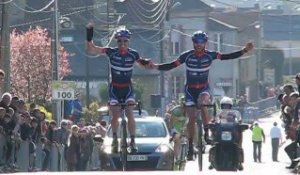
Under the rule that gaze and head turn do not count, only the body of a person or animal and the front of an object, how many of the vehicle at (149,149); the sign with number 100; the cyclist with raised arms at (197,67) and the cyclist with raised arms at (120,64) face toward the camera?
4

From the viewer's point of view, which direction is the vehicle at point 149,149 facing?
toward the camera

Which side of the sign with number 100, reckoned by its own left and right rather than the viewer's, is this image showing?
front

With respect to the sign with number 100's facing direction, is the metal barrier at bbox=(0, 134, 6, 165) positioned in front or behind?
in front

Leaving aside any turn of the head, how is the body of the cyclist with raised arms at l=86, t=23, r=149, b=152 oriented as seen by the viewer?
toward the camera

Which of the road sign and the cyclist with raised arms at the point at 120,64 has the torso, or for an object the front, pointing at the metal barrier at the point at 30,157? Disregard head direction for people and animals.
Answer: the road sign

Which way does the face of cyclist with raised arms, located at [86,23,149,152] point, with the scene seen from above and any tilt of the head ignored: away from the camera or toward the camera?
toward the camera

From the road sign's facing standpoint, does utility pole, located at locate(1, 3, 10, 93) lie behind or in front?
in front

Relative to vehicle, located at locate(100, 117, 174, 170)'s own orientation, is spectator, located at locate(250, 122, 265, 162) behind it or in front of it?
behind

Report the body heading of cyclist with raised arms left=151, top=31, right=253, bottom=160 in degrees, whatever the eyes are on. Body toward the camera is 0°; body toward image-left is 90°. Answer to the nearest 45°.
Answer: approximately 0°

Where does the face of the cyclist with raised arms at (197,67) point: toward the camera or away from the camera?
toward the camera

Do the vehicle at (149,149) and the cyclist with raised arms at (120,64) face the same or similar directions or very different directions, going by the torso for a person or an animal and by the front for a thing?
same or similar directions
